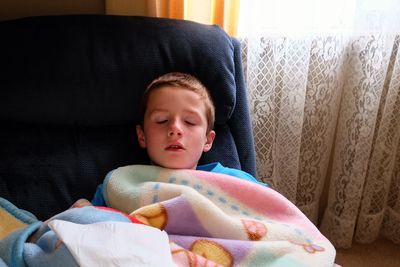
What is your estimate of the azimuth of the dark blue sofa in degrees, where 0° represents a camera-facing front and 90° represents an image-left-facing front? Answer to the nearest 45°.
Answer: approximately 0°

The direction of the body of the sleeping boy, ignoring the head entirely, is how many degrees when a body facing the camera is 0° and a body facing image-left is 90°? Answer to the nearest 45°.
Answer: approximately 0°
